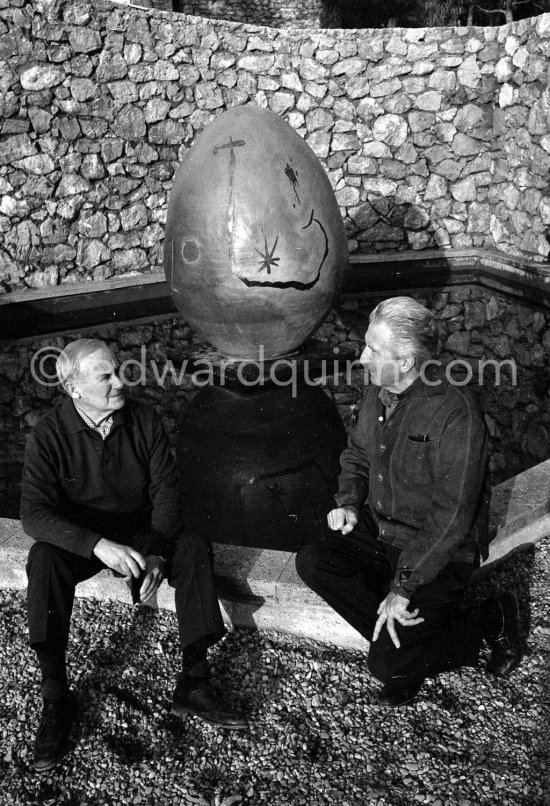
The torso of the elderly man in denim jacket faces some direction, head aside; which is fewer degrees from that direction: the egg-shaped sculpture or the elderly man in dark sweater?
the elderly man in dark sweater

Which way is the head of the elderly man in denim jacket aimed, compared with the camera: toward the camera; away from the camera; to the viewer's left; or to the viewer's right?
to the viewer's left

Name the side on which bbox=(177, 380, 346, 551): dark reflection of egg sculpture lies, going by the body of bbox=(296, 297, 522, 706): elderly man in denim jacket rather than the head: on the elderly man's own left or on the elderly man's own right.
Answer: on the elderly man's own right

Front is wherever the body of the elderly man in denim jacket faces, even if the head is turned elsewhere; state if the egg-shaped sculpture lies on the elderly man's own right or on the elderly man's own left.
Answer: on the elderly man's own right

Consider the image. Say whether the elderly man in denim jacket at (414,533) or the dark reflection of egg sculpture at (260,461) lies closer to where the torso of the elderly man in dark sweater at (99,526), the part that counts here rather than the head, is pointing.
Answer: the elderly man in denim jacket

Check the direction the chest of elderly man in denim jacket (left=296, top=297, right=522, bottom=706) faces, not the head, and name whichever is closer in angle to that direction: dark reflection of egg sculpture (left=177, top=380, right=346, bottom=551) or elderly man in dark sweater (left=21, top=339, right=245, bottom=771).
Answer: the elderly man in dark sweater

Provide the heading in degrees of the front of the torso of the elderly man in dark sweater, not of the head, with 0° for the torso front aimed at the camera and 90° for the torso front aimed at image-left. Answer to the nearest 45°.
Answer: approximately 0°
